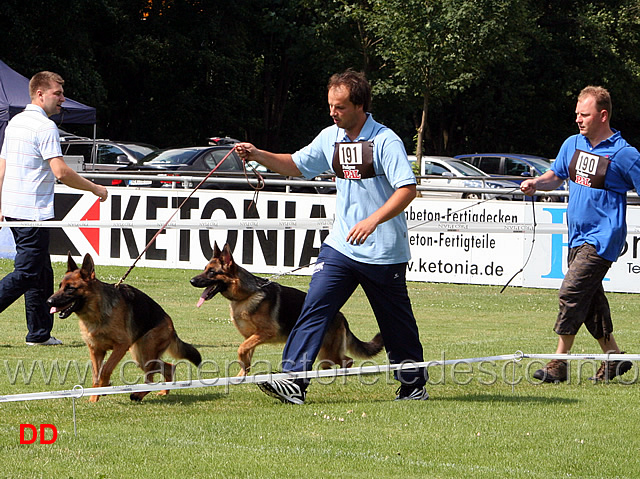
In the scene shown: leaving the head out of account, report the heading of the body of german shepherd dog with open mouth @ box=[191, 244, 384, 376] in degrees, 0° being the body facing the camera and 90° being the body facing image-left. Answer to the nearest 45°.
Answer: approximately 90°

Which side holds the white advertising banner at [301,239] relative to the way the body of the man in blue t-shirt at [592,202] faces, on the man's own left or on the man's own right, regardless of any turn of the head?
on the man's own right

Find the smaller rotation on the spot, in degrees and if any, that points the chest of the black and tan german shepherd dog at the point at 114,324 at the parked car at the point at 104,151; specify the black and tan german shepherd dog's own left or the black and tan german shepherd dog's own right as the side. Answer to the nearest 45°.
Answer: approximately 135° to the black and tan german shepherd dog's own right

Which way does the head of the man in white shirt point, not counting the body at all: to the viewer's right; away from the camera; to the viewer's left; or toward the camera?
to the viewer's right

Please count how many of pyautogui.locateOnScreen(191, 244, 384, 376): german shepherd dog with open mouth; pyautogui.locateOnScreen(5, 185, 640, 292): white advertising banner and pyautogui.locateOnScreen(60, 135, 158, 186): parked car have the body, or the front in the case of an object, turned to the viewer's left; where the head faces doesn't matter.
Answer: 1

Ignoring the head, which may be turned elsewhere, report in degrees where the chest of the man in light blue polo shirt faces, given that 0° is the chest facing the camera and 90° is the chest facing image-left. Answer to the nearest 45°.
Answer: approximately 45°

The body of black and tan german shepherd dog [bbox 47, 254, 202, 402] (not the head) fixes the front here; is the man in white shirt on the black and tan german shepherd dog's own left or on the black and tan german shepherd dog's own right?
on the black and tan german shepherd dog's own right

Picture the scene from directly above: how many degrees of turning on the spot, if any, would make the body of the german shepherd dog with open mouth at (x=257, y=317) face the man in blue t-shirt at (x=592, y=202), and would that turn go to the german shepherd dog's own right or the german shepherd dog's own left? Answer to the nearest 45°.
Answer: approximately 180°

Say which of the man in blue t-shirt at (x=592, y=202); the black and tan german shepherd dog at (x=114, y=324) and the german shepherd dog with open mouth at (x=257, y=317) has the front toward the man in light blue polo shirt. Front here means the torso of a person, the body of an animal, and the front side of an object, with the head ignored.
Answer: the man in blue t-shirt

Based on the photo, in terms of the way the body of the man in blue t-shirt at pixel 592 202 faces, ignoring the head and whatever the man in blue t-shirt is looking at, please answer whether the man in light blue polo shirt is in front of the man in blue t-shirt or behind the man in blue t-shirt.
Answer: in front

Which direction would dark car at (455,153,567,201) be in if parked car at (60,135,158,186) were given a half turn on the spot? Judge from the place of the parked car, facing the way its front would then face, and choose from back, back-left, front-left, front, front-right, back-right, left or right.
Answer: back-right
